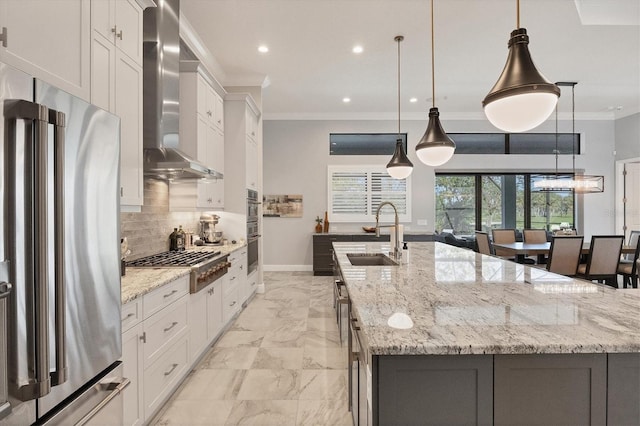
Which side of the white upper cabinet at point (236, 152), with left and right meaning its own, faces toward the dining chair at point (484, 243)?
front

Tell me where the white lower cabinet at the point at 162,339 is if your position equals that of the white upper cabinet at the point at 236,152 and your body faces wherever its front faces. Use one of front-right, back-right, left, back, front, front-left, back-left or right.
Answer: right

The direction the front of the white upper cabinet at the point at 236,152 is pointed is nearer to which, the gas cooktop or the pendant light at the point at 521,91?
the pendant light

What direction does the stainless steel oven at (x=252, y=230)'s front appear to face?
to the viewer's right

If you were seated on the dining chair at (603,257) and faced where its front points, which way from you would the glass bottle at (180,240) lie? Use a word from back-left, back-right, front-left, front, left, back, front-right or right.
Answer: left

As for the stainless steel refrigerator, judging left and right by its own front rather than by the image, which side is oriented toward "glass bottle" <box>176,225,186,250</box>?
left

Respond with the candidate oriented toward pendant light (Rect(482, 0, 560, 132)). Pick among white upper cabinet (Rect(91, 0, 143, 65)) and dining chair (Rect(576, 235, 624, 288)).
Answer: the white upper cabinet

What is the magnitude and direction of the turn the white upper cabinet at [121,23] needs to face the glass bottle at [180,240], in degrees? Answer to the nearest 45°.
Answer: approximately 135° to its left

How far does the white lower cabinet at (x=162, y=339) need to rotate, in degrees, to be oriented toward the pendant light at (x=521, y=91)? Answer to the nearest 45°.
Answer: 0° — it already faces it

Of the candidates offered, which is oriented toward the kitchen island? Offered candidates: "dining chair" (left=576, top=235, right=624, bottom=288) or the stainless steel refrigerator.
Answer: the stainless steel refrigerator

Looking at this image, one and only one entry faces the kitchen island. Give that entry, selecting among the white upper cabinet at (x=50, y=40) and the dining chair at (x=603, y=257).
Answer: the white upper cabinet

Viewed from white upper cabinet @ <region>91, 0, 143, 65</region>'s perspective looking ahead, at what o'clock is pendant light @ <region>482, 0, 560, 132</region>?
The pendant light is roughly at 12 o'clock from the white upper cabinet.

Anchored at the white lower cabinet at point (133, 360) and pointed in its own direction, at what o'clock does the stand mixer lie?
The stand mixer is roughly at 8 o'clock from the white lower cabinet.

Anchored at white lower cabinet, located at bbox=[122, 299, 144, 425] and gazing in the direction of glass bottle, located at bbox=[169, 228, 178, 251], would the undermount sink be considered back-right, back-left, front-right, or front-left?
front-right

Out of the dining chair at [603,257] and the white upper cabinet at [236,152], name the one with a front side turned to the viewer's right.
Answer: the white upper cabinet

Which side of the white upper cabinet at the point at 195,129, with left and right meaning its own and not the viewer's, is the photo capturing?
right

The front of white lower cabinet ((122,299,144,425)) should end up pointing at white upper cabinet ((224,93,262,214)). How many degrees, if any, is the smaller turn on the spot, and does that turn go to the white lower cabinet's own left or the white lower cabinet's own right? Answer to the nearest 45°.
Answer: approximately 90° to the white lower cabinet's own left

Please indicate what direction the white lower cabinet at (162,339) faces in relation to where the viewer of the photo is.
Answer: facing the viewer and to the right of the viewer

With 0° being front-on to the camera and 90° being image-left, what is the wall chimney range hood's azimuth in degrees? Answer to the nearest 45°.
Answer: approximately 315°

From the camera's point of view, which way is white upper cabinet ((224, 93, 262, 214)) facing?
to the viewer's right

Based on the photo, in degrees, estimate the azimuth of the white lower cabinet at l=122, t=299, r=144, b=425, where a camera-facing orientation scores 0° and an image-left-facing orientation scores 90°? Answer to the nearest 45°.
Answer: approximately 315°

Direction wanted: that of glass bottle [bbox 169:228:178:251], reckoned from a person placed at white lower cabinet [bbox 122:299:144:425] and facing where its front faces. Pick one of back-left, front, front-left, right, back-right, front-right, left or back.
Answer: back-left

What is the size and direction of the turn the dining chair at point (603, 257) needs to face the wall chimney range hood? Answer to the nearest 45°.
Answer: approximately 90° to its left

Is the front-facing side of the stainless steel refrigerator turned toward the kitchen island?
yes
